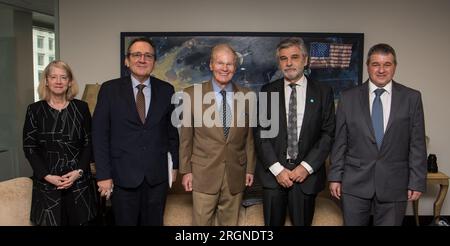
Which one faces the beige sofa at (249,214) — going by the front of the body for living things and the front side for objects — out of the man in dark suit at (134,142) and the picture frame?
the picture frame

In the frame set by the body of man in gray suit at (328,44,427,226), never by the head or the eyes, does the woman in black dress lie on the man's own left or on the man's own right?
on the man's own right

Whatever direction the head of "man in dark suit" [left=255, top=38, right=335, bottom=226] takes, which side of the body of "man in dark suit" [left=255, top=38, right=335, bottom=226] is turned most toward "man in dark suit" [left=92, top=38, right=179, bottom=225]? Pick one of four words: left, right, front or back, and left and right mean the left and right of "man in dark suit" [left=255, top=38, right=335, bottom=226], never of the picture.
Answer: right

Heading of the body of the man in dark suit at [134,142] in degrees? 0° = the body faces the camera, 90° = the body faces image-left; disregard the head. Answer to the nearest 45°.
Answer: approximately 0°

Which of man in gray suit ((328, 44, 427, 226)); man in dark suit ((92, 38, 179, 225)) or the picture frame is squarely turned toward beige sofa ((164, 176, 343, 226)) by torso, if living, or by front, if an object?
the picture frame

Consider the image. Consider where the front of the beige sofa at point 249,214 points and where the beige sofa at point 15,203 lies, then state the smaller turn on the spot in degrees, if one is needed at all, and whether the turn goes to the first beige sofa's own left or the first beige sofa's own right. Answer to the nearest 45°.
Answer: approximately 90° to the first beige sofa's own right

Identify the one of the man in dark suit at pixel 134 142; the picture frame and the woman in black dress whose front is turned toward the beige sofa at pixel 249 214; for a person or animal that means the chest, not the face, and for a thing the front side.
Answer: the picture frame

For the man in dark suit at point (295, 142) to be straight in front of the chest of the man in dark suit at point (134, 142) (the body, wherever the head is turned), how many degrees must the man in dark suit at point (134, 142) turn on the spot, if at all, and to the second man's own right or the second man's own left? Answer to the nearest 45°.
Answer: approximately 90° to the second man's own left

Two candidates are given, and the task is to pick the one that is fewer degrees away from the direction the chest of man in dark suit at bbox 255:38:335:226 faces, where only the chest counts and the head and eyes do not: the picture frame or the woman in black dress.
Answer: the woman in black dress

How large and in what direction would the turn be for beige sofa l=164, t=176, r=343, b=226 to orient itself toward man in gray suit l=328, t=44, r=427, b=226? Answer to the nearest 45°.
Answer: approximately 45° to its left
